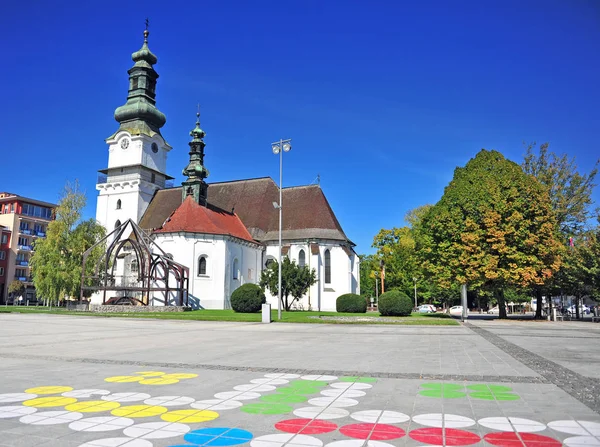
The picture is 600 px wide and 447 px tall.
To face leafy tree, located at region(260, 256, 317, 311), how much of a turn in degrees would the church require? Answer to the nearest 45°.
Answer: approximately 180°

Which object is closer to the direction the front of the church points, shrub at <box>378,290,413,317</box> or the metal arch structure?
the metal arch structure

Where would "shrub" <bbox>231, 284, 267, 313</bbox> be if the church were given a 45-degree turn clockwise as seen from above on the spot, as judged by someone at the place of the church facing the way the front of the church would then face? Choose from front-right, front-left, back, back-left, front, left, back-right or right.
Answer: back

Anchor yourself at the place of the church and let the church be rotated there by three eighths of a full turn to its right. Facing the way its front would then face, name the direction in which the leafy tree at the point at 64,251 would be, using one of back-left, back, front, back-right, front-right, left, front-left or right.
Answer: back

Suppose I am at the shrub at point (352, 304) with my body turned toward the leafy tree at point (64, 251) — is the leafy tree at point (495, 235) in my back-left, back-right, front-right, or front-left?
back-left

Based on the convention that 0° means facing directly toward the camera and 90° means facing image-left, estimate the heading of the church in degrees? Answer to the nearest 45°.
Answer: approximately 135°

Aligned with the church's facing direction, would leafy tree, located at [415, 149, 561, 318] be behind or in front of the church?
behind

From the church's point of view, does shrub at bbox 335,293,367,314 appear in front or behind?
behind

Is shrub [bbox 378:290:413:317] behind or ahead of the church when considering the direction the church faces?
behind
